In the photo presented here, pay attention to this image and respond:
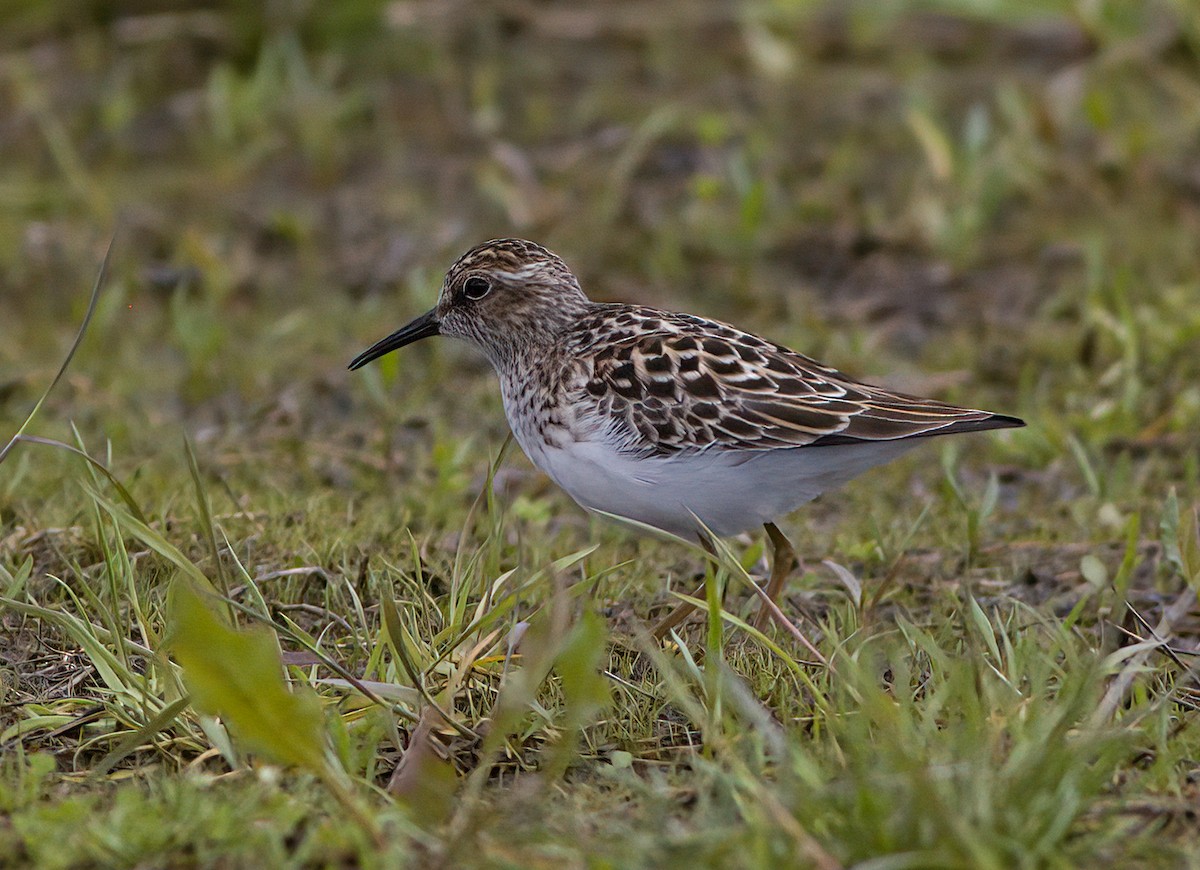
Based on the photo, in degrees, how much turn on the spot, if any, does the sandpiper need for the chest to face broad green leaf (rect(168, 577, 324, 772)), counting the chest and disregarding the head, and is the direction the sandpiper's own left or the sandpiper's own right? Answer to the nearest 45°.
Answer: approximately 45° to the sandpiper's own left

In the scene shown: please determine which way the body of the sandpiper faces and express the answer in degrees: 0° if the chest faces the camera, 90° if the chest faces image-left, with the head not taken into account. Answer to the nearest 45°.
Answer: approximately 90°
